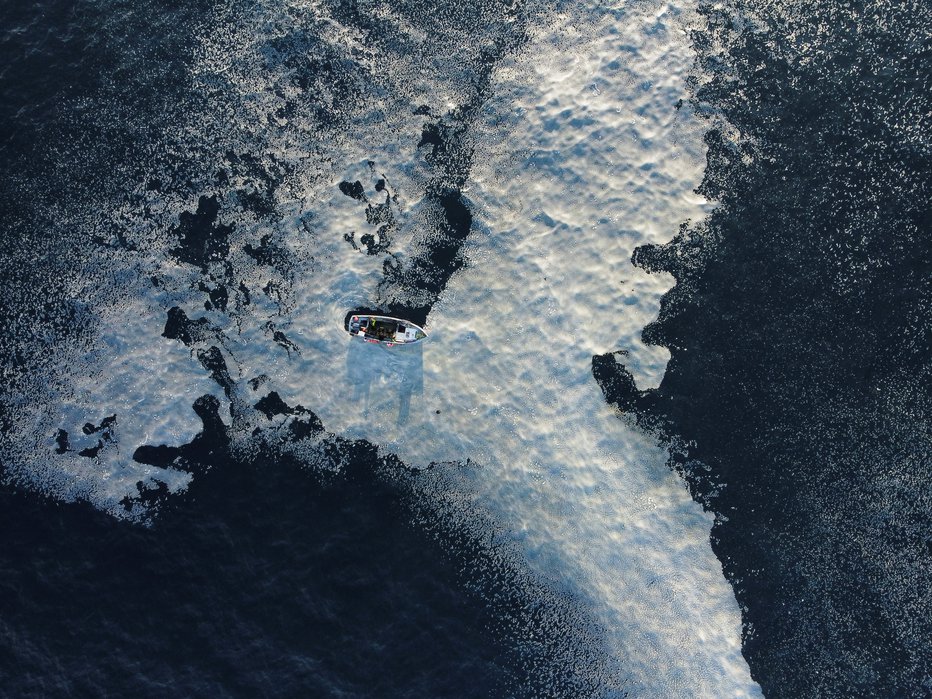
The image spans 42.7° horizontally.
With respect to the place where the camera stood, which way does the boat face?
facing to the right of the viewer
